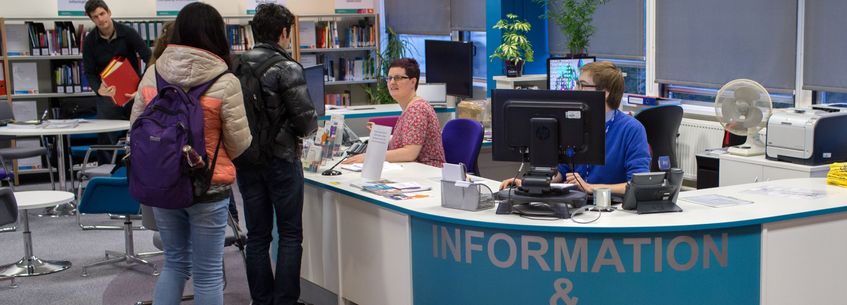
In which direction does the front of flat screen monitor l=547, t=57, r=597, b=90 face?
toward the camera

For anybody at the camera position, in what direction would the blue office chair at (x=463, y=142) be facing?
facing the viewer and to the left of the viewer

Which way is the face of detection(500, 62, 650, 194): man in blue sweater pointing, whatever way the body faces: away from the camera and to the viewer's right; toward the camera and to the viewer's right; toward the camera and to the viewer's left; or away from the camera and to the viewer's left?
toward the camera and to the viewer's left

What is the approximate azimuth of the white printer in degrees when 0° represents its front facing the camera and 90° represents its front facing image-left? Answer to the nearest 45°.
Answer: approximately 45°

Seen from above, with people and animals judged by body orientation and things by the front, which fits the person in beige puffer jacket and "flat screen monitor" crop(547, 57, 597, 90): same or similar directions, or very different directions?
very different directions

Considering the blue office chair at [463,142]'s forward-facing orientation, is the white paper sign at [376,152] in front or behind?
in front

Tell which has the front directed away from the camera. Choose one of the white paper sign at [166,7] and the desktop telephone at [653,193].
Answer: the desktop telephone

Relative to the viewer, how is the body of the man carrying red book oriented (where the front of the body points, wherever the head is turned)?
toward the camera

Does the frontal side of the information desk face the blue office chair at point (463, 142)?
no

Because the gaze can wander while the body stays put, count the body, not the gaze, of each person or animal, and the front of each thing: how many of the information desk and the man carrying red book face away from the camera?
0

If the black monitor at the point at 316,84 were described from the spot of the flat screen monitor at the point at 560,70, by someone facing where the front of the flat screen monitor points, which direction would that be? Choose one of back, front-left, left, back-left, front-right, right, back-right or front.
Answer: front-right

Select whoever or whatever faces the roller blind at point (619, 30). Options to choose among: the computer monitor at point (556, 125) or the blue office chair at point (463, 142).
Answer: the computer monitor

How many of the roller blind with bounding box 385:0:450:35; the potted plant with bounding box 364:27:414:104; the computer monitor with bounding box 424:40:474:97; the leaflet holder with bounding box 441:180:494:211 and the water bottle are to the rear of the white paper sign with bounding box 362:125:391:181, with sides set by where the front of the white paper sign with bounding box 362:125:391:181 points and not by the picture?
3

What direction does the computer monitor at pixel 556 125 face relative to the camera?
away from the camera

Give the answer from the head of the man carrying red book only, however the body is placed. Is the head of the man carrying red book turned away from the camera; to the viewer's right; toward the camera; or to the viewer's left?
toward the camera

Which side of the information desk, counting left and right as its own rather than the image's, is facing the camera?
front

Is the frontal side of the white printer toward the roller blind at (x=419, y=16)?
no

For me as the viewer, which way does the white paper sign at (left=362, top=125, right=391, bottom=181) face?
facing the viewer
